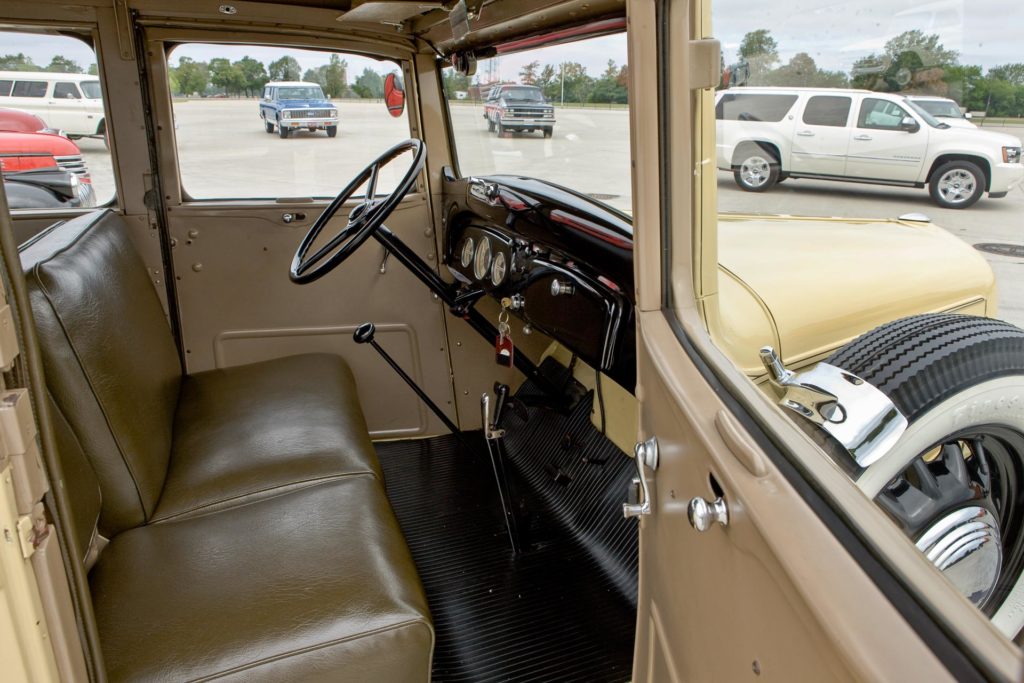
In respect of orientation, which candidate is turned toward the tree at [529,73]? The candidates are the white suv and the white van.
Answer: the white van

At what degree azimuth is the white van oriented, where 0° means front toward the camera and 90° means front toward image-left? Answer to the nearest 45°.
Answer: approximately 315°

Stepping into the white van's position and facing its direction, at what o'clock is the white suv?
The white suv is roughly at 1 o'clock from the white van.

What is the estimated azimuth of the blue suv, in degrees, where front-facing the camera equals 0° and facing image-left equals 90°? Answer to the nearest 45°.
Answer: approximately 315°

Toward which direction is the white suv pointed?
to the viewer's right
